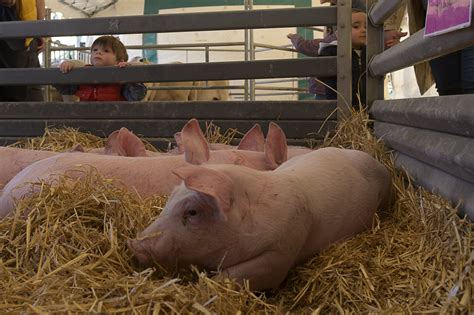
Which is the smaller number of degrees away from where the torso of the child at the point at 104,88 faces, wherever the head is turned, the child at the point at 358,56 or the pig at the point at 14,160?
the pig

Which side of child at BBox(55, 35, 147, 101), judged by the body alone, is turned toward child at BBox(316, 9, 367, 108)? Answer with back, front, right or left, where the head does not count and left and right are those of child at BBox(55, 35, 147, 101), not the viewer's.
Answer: left

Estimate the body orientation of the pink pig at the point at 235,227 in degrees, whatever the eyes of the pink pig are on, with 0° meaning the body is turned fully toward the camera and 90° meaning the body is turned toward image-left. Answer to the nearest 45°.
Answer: approximately 45°

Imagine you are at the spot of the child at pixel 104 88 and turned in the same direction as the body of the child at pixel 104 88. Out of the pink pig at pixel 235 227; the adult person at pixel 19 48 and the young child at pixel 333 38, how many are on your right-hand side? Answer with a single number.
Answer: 1

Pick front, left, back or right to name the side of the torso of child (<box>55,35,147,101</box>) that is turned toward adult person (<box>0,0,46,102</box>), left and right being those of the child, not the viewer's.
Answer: right

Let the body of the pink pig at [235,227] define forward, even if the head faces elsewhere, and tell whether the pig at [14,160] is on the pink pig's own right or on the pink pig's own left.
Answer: on the pink pig's own right

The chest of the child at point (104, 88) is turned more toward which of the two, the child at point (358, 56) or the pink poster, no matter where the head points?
the pink poster

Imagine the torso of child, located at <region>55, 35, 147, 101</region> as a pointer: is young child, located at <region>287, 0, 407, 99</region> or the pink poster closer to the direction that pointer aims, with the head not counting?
the pink poster

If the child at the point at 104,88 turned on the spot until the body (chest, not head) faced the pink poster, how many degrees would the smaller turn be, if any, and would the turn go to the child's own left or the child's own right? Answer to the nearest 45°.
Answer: approximately 45° to the child's own left

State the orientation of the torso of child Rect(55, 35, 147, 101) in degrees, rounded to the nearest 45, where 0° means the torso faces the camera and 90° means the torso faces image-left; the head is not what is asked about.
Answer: approximately 45°
